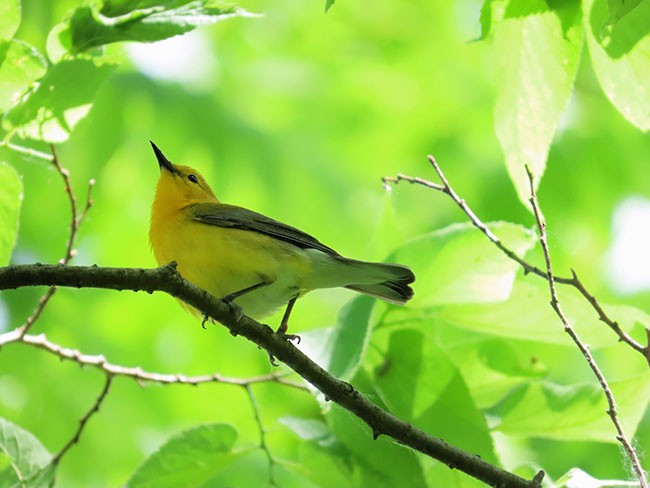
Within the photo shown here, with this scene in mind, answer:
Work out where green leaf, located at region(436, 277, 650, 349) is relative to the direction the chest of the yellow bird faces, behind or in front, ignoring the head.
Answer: behind

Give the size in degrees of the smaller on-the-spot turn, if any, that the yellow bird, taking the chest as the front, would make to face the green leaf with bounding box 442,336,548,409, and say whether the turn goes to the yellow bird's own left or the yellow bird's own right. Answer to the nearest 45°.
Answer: approximately 180°

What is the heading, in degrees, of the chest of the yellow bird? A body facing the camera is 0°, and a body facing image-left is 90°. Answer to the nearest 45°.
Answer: approximately 90°
